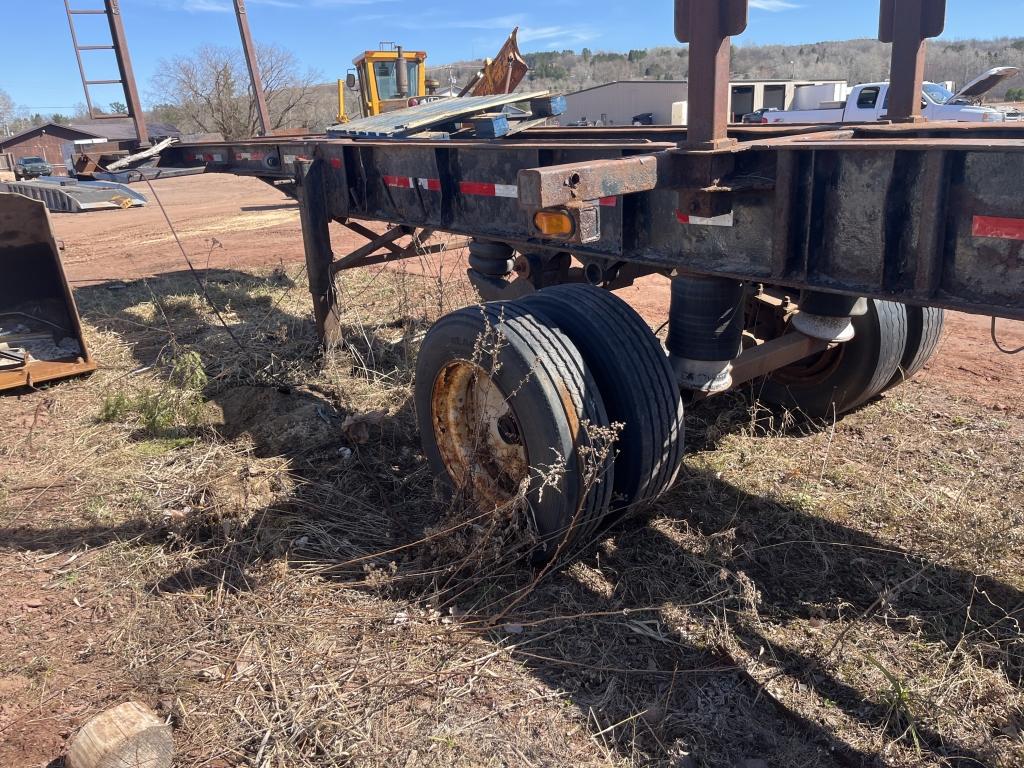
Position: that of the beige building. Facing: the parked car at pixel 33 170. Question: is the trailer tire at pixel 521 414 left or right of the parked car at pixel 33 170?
left

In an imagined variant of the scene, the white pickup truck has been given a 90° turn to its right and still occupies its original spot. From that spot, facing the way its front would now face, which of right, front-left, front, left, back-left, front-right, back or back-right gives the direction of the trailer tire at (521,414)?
front

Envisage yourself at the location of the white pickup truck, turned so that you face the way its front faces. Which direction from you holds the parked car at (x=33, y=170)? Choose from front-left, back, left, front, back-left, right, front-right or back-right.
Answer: back

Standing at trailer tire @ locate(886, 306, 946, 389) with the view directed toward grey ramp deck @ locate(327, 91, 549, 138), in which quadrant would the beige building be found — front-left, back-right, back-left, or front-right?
front-right

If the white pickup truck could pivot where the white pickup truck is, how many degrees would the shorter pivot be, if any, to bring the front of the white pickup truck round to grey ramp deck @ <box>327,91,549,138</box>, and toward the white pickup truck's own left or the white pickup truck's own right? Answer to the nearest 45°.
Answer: approximately 90° to the white pickup truck's own right

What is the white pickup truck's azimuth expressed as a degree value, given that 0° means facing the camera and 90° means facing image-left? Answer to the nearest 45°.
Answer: approximately 270°

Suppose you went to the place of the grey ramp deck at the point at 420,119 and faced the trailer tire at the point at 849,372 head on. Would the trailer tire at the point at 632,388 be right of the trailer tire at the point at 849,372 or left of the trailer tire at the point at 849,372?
right

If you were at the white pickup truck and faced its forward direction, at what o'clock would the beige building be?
The beige building is roughly at 8 o'clock from the white pickup truck.

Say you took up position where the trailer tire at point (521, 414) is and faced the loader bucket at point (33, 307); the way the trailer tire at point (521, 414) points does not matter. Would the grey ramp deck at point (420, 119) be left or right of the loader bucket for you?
right

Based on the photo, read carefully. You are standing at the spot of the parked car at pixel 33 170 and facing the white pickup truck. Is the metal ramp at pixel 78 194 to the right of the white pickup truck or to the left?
right

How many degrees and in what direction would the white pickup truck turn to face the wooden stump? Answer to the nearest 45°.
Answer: approximately 90° to its right

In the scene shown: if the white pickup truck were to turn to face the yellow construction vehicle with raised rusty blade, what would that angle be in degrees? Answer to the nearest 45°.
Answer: approximately 135° to its right

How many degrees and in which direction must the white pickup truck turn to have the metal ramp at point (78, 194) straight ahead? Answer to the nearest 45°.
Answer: approximately 90° to its right

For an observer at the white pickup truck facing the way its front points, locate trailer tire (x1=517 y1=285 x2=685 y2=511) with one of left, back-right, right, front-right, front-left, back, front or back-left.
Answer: right

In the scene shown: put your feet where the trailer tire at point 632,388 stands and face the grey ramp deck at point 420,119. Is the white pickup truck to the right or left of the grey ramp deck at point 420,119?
right

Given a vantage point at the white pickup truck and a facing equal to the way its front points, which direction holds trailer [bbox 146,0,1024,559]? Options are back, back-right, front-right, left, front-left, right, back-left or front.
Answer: right
